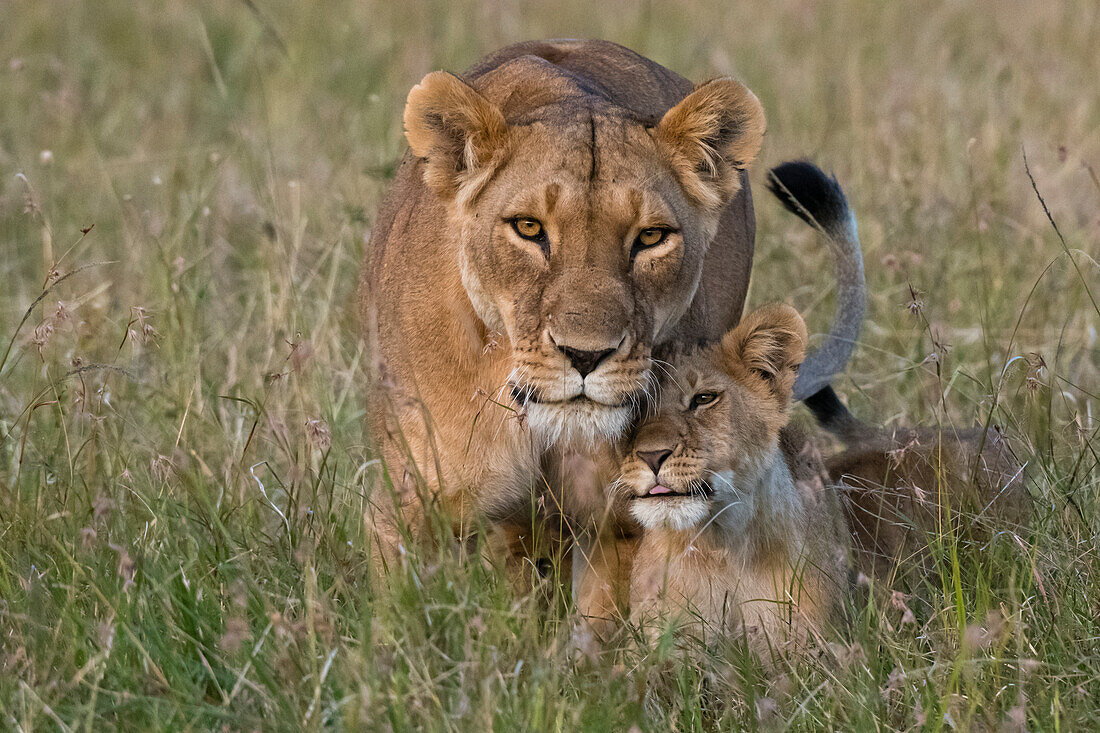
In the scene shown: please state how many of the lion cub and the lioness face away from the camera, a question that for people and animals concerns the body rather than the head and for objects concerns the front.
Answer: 0

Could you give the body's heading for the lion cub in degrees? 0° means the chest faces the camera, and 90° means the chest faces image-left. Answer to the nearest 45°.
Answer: approximately 45°

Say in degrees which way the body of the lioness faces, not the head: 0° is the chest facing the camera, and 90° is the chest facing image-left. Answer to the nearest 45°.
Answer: approximately 0°
